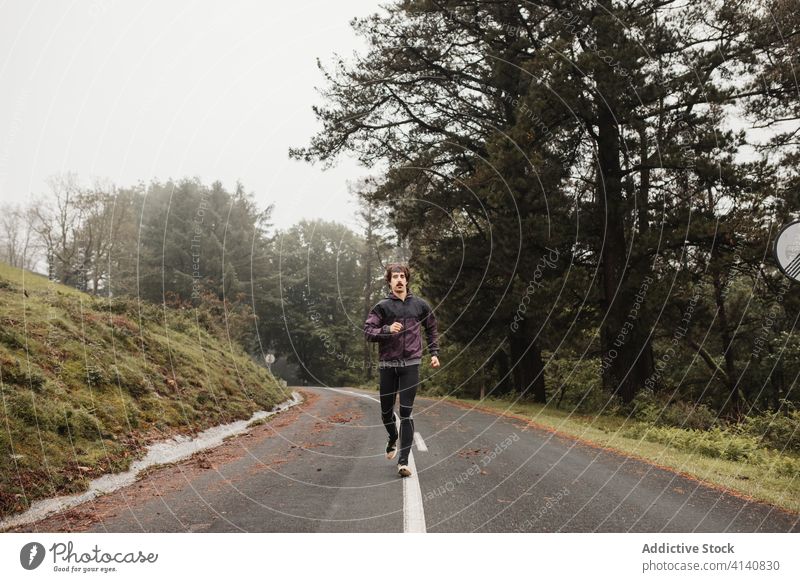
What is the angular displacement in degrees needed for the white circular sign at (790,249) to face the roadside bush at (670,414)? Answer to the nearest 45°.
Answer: approximately 180°

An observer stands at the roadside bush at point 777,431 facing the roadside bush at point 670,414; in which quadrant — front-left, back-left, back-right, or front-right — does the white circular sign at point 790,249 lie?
back-left

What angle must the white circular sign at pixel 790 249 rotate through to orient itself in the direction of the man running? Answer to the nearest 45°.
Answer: approximately 90° to its right

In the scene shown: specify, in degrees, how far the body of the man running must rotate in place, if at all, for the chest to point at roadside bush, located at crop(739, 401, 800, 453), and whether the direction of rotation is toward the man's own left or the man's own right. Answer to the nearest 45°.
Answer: approximately 135° to the man's own left

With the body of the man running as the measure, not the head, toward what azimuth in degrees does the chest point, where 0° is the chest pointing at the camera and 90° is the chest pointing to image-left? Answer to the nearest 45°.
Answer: approximately 0°

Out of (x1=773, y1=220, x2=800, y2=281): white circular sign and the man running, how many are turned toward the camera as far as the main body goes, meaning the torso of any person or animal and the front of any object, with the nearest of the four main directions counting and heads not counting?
2

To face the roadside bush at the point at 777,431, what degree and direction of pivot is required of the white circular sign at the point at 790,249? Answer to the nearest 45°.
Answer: approximately 180°

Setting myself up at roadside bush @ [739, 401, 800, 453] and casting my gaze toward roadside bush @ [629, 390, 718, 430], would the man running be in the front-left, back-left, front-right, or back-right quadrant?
back-left

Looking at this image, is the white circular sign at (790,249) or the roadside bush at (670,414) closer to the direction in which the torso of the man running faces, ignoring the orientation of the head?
the white circular sign

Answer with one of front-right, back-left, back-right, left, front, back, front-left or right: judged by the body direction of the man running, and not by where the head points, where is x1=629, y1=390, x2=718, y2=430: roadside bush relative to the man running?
back-left

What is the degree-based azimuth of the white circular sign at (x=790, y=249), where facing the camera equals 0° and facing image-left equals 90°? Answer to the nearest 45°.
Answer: approximately 0°
